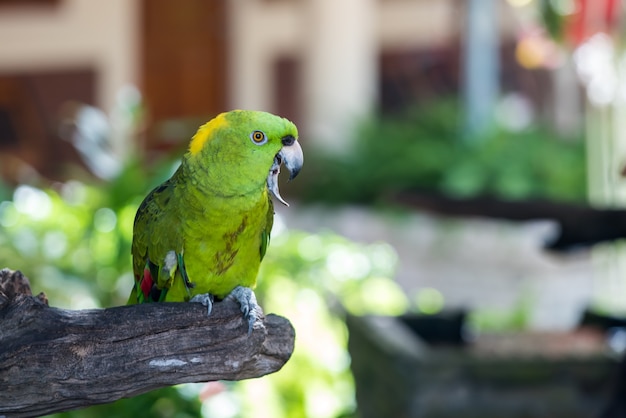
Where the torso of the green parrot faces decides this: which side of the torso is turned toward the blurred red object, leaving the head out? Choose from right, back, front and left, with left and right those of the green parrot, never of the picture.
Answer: left

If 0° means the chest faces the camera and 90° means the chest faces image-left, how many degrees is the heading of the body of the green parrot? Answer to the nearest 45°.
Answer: approximately 315°
